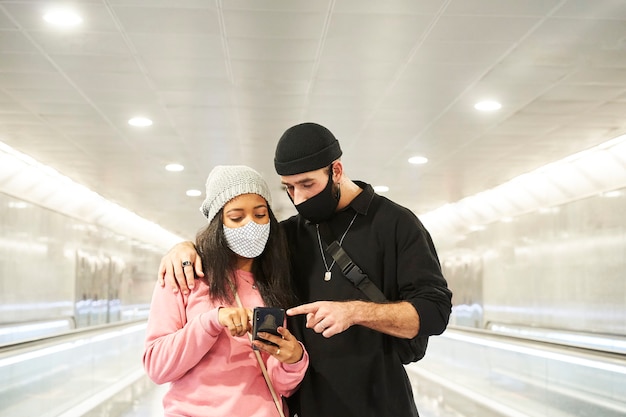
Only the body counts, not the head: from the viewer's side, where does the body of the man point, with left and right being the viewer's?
facing the viewer and to the left of the viewer

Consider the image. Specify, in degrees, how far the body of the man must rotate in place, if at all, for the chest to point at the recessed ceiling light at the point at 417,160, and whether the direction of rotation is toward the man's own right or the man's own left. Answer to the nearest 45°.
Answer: approximately 135° to the man's own right

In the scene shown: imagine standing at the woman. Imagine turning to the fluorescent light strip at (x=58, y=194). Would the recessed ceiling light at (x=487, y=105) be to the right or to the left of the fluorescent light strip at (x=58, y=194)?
right

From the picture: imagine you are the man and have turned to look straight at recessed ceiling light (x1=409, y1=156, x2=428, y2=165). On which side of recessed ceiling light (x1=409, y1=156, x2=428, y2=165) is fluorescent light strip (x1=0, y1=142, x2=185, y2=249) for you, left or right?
left

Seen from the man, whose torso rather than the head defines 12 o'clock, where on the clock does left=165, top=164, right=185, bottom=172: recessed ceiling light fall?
The recessed ceiling light is roughly at 4 o'clock from the man.

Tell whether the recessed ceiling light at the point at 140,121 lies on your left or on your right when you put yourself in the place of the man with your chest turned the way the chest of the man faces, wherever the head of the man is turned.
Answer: on your right

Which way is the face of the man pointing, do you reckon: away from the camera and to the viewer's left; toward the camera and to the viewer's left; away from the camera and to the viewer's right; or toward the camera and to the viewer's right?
toward the camera and to the viewer's left

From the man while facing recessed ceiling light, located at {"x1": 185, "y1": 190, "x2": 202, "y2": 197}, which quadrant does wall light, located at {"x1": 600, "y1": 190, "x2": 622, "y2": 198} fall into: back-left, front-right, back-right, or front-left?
front-right

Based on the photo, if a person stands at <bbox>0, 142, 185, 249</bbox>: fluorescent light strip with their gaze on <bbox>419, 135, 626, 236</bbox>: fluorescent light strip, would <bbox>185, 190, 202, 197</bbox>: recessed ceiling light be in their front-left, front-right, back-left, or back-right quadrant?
front-left

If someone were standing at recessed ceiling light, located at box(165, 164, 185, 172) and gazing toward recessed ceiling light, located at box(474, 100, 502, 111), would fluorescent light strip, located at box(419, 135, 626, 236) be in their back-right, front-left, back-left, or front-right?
front-left

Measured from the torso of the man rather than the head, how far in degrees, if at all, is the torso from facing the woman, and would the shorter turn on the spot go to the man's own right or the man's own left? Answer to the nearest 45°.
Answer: approximately 45° to the man's own right

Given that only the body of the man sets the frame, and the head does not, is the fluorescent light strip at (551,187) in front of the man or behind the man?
behind

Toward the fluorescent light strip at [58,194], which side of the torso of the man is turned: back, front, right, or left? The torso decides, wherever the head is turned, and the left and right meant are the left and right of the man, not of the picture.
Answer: right
